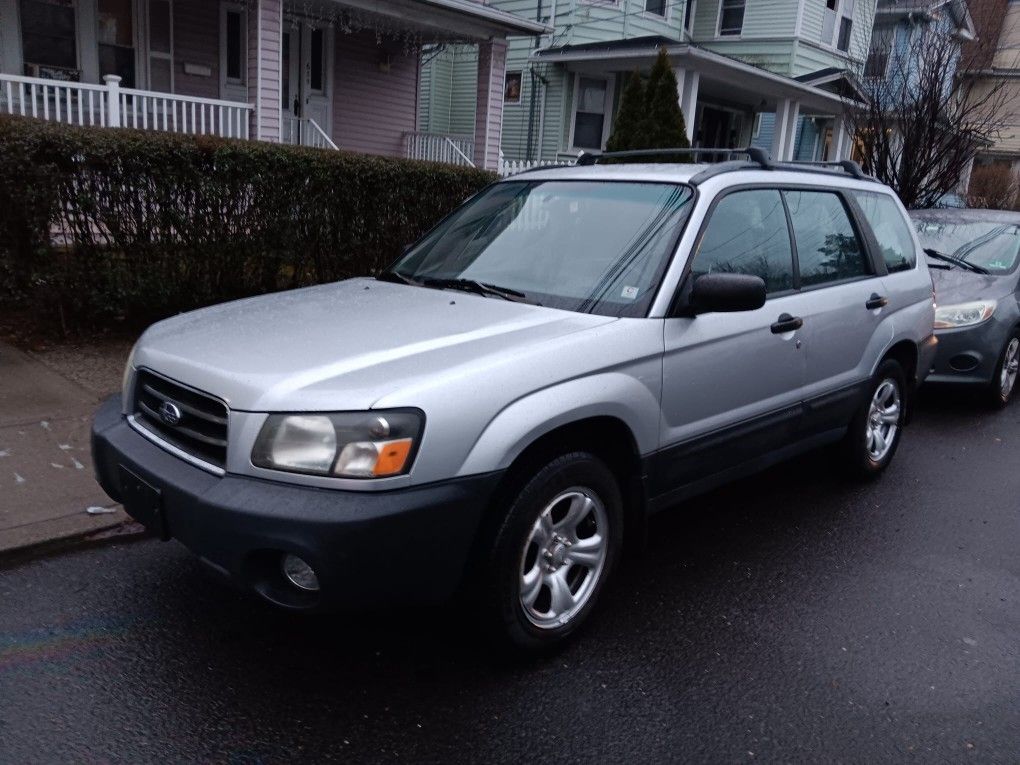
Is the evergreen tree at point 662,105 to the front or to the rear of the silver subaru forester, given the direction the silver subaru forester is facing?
to the rear

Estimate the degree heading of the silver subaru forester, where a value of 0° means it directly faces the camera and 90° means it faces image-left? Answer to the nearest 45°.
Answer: approximately 45°

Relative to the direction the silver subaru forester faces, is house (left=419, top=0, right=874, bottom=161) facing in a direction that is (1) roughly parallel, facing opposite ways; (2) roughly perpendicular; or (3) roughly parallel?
roughly perpendicular

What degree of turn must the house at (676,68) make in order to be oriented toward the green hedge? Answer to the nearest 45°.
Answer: approximately 45° to its right

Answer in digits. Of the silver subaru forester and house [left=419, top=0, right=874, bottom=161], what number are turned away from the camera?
0

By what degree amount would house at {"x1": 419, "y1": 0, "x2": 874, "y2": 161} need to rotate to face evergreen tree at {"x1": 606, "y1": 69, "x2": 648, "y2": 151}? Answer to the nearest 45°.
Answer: approximately 45° to its right

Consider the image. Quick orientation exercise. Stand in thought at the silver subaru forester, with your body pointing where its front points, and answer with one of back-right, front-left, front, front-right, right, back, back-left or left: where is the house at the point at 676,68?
back-right

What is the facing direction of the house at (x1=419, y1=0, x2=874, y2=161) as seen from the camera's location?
facing the viewer and to the right of the viewer

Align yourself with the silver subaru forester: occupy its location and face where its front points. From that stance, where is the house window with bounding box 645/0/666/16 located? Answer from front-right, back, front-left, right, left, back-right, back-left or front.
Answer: back-right

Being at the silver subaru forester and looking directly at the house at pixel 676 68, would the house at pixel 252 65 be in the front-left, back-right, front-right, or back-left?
front-left

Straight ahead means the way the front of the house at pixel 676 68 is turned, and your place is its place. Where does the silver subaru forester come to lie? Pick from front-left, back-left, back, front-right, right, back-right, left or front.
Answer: front-right

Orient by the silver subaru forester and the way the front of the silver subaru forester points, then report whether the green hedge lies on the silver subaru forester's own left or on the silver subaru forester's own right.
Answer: on the silver subaru forester's own right

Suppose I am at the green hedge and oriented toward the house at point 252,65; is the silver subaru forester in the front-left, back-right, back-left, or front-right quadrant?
back-right
